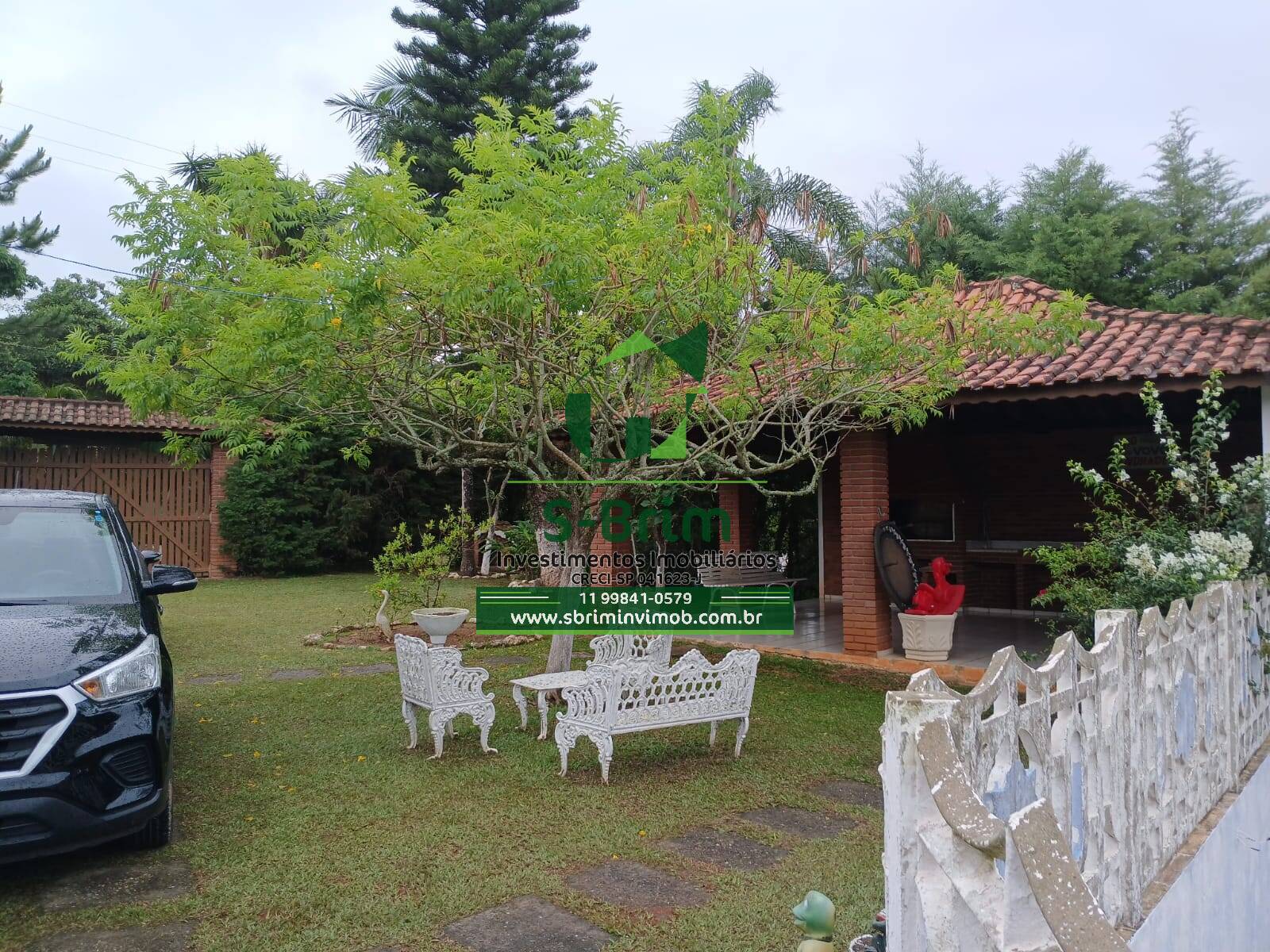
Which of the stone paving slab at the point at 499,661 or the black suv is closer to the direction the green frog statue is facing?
the black suv

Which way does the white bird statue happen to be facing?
to the viewer's left

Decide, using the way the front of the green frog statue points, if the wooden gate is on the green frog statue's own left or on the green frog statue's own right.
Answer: on the green frog statue's own right

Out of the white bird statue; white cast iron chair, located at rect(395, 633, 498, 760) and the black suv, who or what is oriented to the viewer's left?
the white bird statue

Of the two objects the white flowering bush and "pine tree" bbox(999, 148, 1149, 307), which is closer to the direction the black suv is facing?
the white flowering bush
